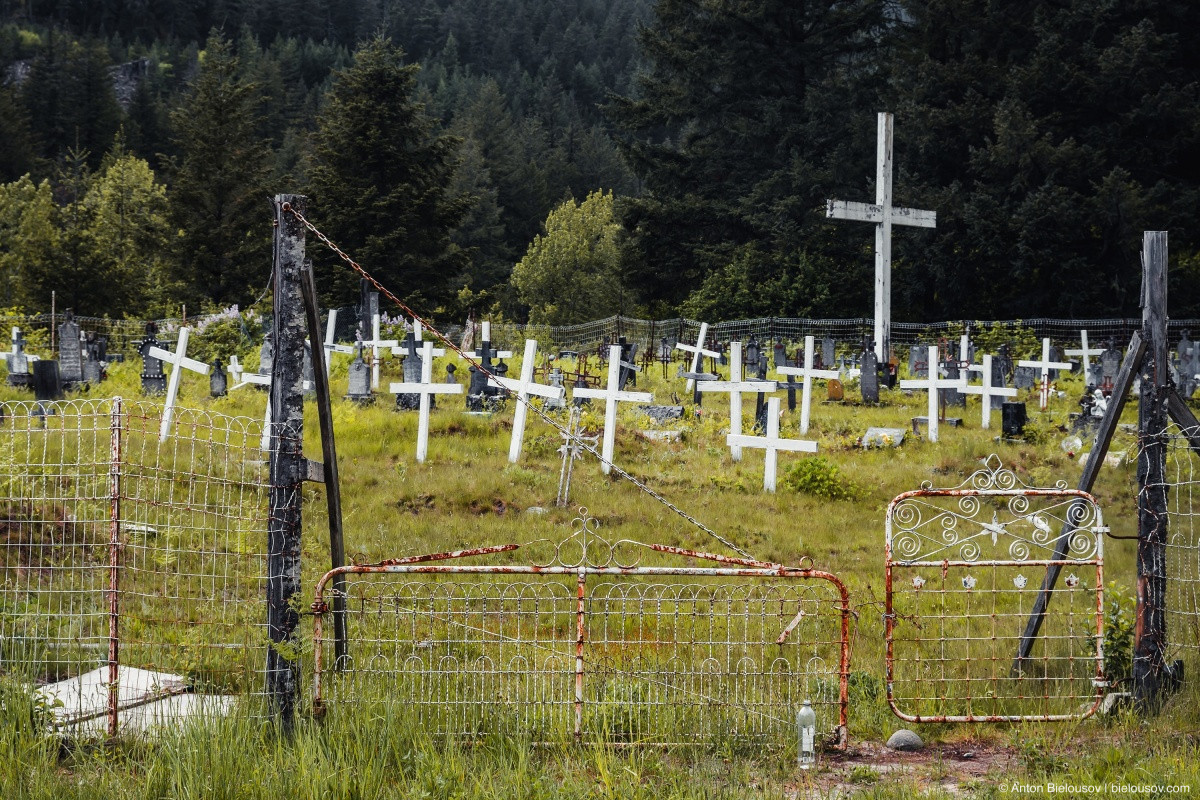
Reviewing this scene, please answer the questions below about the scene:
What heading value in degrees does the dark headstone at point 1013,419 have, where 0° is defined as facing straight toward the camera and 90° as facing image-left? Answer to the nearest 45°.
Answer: approximately 0°

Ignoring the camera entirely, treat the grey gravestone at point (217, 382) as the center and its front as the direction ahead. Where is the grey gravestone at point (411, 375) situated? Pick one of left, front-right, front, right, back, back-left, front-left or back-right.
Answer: front-left

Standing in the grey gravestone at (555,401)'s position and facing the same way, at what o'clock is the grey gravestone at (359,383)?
the grey gravestone at (359,383) is roughly at 4 o'clock from the grey gravestone at (555,401).

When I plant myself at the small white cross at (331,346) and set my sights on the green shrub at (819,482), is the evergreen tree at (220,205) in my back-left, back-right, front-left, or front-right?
back-left

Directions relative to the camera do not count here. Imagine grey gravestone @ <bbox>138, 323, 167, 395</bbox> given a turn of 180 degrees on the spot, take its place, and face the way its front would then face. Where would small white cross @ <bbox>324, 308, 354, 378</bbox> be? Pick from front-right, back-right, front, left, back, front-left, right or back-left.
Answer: front-right

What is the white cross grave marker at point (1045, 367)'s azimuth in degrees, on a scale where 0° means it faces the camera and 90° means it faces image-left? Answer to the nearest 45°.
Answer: approximately 0°

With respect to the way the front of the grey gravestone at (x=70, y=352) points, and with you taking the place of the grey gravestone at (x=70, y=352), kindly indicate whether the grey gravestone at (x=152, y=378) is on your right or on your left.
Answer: on your left

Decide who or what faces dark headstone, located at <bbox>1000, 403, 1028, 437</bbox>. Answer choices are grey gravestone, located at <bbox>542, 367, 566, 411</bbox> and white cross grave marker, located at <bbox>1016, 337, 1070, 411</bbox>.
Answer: the white cross grave marker
